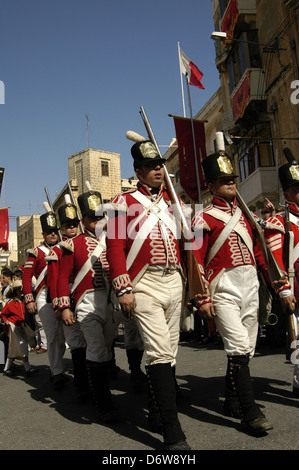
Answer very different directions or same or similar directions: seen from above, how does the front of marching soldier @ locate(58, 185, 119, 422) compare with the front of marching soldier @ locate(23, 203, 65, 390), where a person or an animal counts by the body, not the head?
same or similar directions

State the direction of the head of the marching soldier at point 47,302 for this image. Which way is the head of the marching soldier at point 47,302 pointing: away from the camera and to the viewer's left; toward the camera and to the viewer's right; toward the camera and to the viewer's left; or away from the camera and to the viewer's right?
toward the camera and to the viewer's right

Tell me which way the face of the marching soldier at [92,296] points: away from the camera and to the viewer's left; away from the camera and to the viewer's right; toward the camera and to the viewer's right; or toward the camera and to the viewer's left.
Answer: toward the camera and to the viewer's right

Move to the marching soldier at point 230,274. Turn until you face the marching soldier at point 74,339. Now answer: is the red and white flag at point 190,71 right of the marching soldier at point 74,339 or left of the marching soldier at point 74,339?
right

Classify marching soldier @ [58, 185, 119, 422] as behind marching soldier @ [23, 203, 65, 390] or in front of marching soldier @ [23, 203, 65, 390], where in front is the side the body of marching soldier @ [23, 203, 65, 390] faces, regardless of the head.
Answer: in front

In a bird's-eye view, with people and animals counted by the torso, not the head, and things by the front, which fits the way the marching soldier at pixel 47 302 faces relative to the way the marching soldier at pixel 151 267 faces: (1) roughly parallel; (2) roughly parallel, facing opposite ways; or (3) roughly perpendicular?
roughly parallel

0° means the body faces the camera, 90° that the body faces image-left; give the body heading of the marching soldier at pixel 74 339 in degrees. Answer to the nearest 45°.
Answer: approximately 315°

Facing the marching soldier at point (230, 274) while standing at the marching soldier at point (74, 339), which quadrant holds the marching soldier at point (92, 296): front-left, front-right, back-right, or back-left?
front-right

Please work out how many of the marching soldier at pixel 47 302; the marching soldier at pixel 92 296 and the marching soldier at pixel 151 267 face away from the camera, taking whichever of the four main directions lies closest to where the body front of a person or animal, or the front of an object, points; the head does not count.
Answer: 0

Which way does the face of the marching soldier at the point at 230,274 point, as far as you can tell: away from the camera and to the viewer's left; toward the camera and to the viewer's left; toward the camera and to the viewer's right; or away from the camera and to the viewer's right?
toward the camera and to the viewer's right

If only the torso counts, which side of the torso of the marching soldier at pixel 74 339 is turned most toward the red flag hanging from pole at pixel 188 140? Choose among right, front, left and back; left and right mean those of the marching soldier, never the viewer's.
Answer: left

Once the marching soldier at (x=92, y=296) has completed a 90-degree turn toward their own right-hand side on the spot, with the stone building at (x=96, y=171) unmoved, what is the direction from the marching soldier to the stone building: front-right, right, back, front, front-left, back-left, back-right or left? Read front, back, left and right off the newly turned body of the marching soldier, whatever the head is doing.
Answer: back-right

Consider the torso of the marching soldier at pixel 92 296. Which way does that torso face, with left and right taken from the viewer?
facing the viewer and to the right of the viewer

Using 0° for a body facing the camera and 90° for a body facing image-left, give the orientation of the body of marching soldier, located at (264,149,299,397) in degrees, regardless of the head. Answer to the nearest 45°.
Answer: approximately 315°

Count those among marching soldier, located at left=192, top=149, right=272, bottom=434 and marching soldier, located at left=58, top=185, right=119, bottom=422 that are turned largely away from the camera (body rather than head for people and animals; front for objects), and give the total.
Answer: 0

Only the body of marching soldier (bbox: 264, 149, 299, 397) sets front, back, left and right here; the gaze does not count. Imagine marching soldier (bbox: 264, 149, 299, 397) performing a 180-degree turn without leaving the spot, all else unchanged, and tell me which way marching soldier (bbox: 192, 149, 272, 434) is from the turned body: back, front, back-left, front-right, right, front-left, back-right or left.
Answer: left

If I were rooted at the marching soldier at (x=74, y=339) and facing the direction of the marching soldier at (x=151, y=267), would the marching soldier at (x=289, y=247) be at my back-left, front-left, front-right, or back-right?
front-left
